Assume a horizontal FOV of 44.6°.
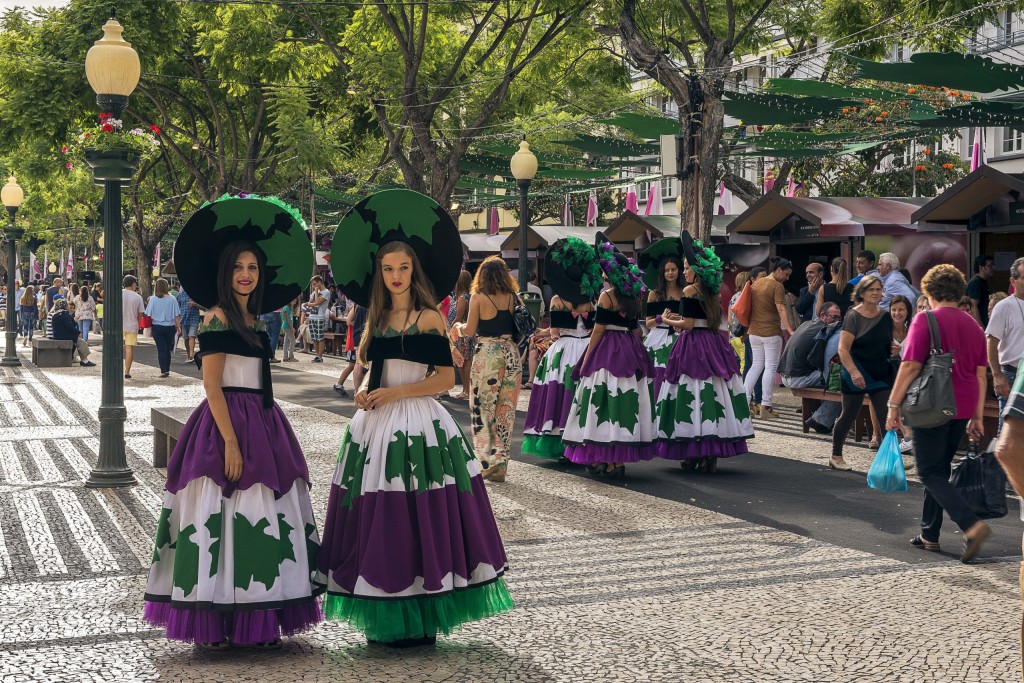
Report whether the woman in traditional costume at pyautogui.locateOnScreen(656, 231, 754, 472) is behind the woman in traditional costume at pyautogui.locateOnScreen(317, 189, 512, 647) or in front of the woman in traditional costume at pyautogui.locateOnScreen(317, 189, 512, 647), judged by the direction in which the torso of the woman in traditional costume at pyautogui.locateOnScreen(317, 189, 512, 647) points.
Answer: behind

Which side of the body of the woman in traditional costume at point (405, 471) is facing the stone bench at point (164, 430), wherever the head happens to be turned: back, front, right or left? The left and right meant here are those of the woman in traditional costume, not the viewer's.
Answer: right

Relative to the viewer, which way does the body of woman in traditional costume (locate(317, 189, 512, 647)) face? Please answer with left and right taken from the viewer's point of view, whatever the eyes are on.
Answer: facing the viewer and to the left of the viewer

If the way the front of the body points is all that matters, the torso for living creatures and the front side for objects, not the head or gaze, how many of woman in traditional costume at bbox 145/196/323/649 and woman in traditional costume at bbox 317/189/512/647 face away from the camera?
0

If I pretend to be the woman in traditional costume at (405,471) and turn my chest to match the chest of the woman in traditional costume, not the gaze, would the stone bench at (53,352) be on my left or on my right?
on my right

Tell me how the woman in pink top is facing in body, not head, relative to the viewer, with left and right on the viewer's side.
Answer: facing away from the viewer and to the left of the viewer

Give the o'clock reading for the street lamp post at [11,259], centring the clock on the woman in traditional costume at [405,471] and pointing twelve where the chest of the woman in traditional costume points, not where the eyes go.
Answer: The street lamp post is roughly at 4 o'clock from the woman in traditional costume.

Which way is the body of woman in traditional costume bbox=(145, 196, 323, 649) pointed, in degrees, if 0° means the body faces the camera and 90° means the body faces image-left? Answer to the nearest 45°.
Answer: approximately 315°

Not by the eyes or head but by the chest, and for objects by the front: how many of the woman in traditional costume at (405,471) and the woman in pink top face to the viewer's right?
0

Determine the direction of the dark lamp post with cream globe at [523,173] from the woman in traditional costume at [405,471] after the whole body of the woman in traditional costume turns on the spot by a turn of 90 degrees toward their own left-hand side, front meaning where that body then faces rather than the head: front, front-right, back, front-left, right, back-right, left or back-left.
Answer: back-left

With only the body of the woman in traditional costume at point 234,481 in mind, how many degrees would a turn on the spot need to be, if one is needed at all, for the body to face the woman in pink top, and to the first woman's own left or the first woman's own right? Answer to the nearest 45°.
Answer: approximately 45° to the first woman's own left
